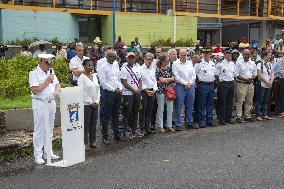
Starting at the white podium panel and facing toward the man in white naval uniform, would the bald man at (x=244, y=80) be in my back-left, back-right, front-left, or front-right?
back-right

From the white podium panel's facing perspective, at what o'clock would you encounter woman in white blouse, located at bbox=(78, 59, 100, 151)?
The woman in white blouse is roughly at 8 o'clock from the white podium panel.

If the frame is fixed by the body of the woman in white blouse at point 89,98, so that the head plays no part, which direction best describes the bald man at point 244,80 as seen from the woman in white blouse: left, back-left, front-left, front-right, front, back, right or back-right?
left

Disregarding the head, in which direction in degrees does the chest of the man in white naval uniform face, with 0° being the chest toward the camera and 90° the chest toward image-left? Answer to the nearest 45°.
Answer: approximately 315°

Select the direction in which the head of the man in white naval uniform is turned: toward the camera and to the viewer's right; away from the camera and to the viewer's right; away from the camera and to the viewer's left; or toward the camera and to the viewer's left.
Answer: toward the camera and to the viewer's right

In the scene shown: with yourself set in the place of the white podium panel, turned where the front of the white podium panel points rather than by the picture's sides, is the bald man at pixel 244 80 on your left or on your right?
on your left

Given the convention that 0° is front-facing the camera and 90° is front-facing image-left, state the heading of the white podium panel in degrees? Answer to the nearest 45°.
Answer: approximately 315°
